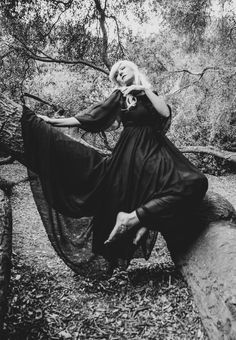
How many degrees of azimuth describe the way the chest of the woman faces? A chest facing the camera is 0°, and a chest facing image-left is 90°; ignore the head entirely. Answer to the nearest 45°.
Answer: approximately 0°

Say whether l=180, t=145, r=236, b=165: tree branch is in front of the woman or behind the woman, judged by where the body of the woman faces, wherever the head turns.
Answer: behind

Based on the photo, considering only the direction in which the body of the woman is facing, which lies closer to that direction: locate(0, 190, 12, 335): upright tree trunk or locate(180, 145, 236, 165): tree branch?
the upright tree trunk

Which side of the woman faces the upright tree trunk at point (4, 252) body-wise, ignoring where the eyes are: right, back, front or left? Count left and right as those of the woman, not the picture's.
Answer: right
